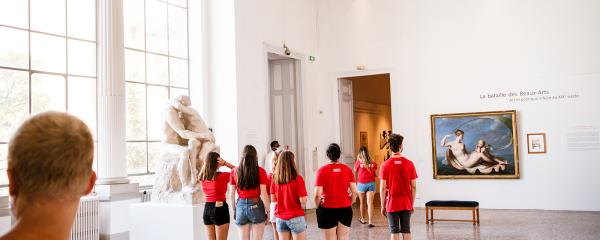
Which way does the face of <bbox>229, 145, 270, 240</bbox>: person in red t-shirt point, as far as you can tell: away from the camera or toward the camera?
away from the camera

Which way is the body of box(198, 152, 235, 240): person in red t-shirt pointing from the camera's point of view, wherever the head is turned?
away from the camera

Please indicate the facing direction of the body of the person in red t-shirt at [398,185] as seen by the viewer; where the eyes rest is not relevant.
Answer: away from the camera

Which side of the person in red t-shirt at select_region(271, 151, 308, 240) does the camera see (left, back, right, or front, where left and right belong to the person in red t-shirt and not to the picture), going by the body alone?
back

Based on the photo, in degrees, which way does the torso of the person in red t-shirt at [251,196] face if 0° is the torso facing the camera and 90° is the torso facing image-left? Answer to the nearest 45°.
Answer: approximately 180°

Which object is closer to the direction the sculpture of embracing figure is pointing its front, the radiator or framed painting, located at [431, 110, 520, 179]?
the framed painting

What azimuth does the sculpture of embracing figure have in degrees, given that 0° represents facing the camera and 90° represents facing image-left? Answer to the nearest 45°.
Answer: approximately 315°

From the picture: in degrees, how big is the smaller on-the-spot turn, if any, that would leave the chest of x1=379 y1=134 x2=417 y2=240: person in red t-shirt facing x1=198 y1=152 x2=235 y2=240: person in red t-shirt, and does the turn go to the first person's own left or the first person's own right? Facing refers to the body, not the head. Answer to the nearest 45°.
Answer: approximately 90° to the first person's own left
